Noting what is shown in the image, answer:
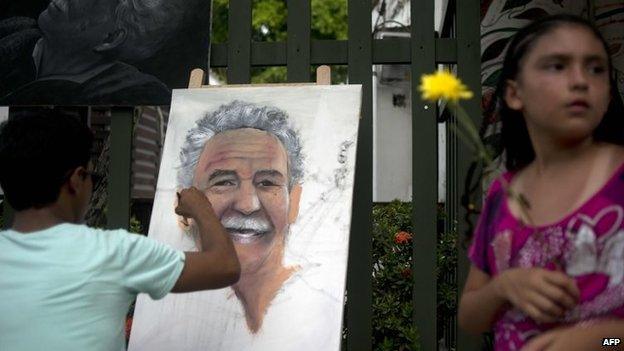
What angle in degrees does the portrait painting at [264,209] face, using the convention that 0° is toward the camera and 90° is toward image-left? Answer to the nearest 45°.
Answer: approximately 0°

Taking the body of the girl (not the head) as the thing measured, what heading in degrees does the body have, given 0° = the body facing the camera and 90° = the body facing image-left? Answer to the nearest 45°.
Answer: approximately 315°

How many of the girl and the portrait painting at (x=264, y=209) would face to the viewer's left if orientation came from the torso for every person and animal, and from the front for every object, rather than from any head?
0

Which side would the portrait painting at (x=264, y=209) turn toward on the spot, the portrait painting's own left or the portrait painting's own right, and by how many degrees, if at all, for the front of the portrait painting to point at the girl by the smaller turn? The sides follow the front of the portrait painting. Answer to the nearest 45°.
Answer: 0° — it already faces them
